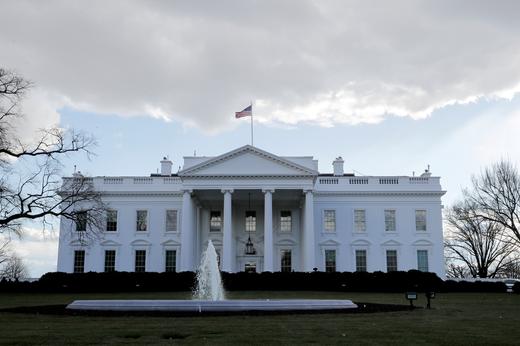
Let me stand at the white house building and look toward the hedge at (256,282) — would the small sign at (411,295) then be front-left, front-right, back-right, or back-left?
front-left

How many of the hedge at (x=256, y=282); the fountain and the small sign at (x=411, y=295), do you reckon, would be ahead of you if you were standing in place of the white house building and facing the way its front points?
3

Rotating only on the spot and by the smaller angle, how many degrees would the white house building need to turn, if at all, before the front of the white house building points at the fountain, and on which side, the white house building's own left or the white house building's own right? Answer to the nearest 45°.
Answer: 0° — it already faces it

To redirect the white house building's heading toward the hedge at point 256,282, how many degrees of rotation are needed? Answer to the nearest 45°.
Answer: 0° — it already faces it

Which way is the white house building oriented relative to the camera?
toward the camera

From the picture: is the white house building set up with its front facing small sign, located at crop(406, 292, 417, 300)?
yes
